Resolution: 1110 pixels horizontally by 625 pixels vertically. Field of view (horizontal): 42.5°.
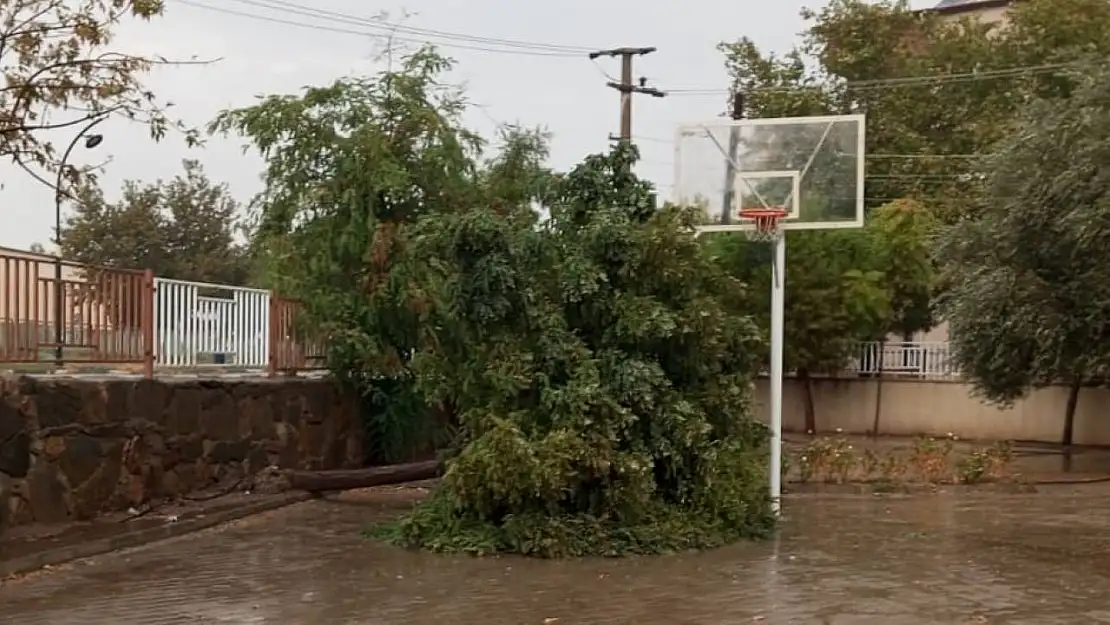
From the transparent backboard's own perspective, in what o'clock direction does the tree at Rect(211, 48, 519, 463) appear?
The tree is roughly at 4 o'clock from the transparent backboard.

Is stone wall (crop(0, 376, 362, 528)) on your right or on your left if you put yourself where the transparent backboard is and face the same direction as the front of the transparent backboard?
on your right

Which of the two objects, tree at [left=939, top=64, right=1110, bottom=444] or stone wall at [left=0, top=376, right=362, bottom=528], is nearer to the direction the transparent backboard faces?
the stone wall

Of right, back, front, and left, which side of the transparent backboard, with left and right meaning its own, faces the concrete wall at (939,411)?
back

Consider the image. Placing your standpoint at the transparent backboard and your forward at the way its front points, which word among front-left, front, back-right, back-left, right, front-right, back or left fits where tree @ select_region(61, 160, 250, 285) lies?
back-right

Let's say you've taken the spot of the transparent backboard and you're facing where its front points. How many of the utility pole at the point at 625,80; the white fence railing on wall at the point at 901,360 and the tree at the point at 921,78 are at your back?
3

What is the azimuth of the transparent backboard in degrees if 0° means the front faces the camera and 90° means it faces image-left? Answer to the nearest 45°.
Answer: approximately 0°

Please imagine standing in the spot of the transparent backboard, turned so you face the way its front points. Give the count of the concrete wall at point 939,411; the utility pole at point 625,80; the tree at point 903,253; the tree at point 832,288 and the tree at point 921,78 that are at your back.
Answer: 5

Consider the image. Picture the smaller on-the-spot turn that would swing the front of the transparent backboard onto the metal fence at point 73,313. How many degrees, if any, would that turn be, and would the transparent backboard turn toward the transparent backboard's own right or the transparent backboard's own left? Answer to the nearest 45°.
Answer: approximately 45° to the transparent backboard's own right

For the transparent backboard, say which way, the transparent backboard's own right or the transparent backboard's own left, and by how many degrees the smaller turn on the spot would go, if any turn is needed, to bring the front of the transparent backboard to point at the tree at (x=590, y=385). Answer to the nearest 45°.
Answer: approximately 45° to the transparent backboard's own right

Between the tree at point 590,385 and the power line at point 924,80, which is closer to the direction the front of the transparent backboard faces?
the tree

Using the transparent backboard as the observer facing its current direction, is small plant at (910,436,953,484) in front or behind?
behind

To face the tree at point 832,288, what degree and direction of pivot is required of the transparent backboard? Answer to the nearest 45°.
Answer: approximately 180°

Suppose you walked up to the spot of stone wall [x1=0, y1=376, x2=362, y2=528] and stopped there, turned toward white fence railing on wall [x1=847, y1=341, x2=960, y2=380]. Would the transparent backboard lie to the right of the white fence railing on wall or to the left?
right

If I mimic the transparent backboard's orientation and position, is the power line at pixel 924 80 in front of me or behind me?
behind
